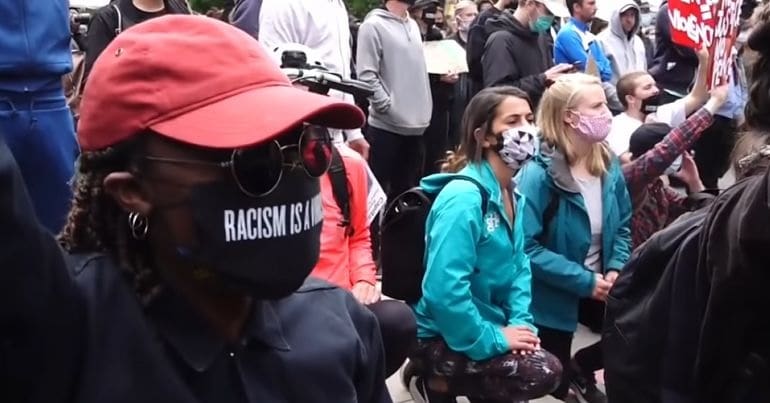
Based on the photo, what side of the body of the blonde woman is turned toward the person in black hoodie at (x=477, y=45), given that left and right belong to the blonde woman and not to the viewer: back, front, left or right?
back

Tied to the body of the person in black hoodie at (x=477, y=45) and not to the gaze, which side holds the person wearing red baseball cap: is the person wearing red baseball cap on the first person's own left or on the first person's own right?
on the first person's own right
